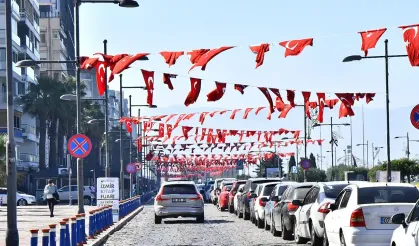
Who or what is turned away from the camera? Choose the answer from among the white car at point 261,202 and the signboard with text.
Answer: the white car

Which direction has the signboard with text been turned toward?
toward the camera

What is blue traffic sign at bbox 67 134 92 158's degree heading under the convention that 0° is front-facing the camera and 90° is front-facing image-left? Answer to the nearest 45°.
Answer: approximately 0°

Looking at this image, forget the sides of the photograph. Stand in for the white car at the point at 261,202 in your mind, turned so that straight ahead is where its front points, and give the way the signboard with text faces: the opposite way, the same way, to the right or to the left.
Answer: the opposite way

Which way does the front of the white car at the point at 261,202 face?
away from the camera

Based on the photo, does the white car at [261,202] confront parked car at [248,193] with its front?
yes

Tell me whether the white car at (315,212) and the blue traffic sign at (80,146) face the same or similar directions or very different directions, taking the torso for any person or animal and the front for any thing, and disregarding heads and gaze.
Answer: very different directions

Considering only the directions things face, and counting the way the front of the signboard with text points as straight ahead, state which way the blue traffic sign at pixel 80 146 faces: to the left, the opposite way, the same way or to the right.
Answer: the same way

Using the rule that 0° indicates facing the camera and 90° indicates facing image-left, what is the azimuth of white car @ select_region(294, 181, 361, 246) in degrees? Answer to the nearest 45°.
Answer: approximately 180°
